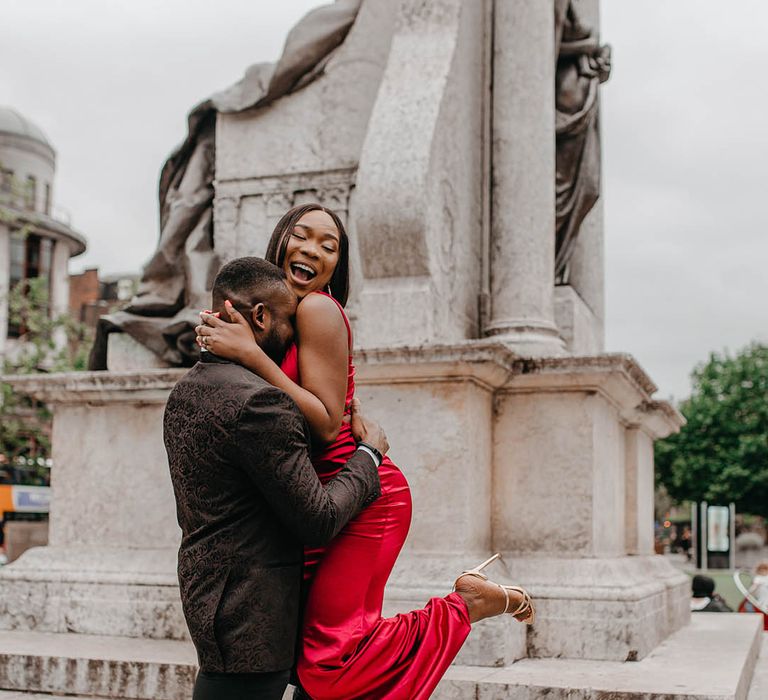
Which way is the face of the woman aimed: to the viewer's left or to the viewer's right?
to the viewer's left

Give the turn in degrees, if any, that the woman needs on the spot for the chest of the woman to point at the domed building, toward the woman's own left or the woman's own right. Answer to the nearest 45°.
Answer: approximately 90° to the woman's own right

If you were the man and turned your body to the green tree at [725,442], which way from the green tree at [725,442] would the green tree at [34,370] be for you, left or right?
left

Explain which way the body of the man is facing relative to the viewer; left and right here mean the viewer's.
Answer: facing away from the viewer and to the right of the viewer
